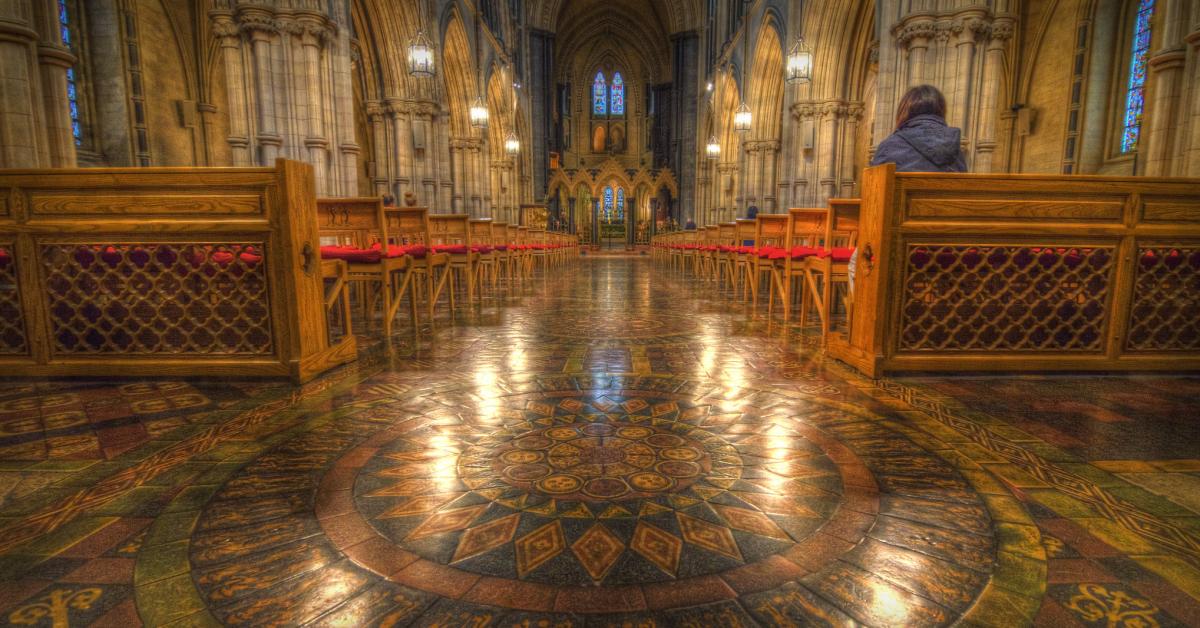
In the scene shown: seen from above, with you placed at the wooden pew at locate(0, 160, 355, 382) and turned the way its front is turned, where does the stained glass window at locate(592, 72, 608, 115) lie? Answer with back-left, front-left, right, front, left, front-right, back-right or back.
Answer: front-right

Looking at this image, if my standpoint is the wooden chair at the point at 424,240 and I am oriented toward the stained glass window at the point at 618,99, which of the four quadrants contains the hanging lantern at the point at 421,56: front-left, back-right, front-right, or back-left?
front-left

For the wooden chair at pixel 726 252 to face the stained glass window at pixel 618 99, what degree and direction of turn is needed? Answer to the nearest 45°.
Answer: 0° — it already faces it

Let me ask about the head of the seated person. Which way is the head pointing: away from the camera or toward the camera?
away from the camera

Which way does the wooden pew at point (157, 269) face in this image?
away from the camera

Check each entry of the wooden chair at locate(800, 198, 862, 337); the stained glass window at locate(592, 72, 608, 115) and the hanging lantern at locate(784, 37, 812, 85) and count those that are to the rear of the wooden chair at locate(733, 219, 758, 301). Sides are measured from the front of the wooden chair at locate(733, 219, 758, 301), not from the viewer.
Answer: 1

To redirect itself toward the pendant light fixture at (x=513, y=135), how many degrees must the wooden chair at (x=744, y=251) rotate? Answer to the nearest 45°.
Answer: approximately 45° to its left

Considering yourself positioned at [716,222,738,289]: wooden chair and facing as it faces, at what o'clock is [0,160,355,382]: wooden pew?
The wooden pew is roughly at 7 o'clock from the wooden chair.

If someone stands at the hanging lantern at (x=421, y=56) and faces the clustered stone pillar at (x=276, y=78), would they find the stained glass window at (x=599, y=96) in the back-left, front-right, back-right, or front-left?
back-right

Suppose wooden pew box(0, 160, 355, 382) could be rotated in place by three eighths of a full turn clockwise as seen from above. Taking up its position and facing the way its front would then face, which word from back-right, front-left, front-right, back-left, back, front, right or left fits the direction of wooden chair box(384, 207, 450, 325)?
left

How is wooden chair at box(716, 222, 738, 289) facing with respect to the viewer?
away from the camera

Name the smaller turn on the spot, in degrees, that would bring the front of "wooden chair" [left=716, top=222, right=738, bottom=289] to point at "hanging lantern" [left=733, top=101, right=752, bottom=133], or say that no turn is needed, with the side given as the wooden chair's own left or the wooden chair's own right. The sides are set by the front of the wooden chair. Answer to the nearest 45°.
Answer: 0° — it already faces it

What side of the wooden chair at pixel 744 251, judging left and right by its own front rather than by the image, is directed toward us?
back

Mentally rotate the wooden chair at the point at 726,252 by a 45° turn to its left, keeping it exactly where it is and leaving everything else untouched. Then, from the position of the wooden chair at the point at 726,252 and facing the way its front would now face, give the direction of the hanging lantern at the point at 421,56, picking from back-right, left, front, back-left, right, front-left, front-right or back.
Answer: front-left

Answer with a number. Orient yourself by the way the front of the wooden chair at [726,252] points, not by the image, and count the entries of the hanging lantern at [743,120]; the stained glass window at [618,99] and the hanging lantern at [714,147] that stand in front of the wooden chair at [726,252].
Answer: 3

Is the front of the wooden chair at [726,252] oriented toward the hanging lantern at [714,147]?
yes

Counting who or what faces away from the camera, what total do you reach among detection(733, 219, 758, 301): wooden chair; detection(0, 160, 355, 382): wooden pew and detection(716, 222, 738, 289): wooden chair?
3
